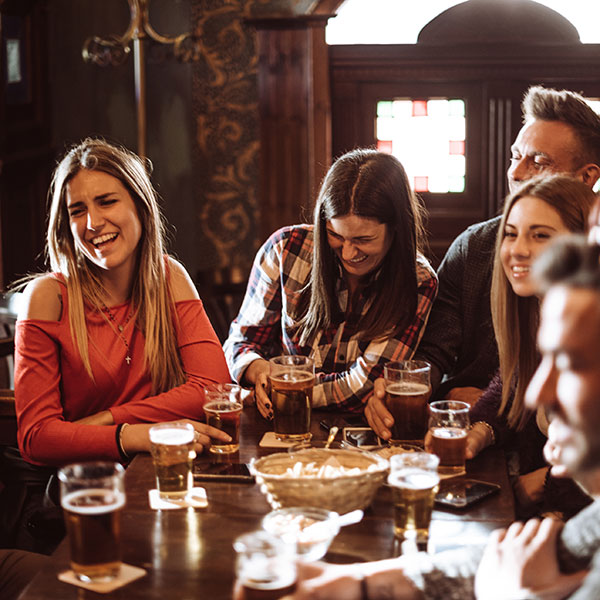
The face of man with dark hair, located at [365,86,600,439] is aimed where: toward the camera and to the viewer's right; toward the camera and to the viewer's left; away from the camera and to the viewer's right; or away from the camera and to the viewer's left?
toward the camera and to the viewer's left

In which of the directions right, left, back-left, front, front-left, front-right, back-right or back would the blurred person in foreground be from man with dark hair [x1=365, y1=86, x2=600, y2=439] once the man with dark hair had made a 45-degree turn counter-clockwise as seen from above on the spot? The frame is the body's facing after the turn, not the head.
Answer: front

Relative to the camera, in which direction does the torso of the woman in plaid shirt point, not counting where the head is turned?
toward the camera

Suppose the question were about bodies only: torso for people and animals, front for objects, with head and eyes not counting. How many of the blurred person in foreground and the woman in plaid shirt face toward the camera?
1

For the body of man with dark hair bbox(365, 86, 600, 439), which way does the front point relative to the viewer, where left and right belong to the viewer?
facing the viewer and to the left of the viewer

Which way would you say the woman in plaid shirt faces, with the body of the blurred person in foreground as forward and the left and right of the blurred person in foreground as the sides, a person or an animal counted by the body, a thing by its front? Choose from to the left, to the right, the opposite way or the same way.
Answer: to the left

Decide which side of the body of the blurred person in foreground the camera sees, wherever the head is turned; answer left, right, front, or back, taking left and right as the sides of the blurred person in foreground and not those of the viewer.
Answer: left

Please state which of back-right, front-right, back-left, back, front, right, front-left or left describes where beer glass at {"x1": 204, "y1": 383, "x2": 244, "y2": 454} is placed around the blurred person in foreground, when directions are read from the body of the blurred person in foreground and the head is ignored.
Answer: front-right

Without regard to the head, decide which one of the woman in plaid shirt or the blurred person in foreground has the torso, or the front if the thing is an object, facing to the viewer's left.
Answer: the blurred person in foreground

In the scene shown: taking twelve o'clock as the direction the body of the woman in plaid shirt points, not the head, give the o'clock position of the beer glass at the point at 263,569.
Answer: The beer glass is roughly at 12 o'clock from the woman in plaid shirt.

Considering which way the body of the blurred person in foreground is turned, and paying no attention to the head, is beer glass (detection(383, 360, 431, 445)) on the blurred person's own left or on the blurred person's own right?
on the blurred person's own right

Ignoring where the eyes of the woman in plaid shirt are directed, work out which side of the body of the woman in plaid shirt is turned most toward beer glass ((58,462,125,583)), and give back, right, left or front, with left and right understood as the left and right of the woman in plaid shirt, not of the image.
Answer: front

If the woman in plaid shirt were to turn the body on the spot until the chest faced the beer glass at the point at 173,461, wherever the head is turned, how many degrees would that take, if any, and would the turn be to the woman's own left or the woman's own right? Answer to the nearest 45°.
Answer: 0° — they already face it
